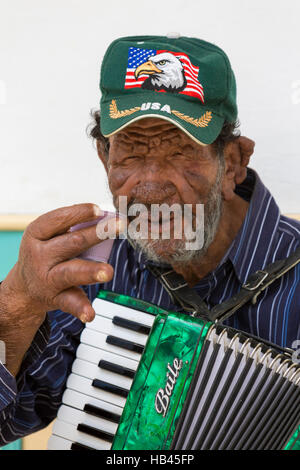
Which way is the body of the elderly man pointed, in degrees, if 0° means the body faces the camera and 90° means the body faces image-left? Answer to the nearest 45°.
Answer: approximately 0°

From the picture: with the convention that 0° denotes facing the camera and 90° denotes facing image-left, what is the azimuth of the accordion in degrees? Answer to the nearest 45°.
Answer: approximately 0°
